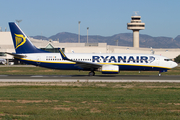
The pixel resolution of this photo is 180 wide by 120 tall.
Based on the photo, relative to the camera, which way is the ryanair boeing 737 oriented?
to the viewer's right
